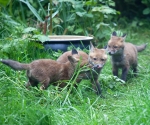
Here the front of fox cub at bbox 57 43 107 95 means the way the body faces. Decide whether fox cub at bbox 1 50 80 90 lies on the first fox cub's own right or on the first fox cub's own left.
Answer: on the first fox cub's own right

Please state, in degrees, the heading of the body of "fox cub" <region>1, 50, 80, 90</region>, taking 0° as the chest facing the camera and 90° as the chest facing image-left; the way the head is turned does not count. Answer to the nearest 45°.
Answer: approximately 270°

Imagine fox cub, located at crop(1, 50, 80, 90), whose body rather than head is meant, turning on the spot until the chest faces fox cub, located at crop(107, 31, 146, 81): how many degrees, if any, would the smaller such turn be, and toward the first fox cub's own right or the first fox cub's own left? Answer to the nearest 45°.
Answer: approximately 45° to the first fox cub's own left

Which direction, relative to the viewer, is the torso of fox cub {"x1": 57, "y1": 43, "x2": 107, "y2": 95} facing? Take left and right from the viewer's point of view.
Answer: facing the viewer and to the right of the viewer

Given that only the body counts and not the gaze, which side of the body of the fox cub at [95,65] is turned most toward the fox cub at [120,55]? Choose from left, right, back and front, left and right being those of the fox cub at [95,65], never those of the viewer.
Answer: left

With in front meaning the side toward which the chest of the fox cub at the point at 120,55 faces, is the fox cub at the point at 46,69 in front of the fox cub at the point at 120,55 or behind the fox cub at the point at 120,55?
in front

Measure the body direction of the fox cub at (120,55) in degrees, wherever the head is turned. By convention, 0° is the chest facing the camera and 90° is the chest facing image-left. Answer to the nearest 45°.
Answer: approximately 45°

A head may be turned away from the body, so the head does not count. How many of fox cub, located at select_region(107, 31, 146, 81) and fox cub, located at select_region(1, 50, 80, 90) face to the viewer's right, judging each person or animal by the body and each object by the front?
1

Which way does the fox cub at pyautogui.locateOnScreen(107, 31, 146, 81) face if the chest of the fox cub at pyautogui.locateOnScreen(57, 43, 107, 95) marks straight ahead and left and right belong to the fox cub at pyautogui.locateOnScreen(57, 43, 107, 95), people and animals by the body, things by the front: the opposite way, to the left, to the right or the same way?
to the right

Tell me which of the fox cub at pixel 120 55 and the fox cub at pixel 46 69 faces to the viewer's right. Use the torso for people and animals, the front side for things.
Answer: the fox cub at pixel 46 69

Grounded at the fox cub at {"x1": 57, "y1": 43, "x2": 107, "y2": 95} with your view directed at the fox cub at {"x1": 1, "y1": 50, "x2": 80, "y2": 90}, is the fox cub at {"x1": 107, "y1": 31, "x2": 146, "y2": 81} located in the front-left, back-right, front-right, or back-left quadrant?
back-right
